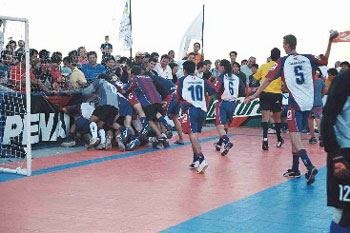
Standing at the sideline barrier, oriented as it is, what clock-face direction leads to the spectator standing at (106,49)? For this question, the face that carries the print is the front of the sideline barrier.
The spectator standing is roughly at 7 o'clock from the sideline barrier.

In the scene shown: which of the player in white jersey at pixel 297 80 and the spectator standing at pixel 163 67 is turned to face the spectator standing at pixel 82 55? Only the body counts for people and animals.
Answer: the player in white jersey

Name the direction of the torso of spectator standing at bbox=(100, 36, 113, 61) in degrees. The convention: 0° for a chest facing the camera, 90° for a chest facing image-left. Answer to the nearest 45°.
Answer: approximately 0°

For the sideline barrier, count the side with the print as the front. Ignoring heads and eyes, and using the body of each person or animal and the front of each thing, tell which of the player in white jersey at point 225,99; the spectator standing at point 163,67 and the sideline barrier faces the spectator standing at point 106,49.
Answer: the player in white jersey

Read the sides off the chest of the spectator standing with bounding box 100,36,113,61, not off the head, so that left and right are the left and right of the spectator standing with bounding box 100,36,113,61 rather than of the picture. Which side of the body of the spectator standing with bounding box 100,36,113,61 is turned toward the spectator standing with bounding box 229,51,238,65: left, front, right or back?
left

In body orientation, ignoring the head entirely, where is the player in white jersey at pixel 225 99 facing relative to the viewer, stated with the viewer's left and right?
facing away from the viewer and to the left of the viewer

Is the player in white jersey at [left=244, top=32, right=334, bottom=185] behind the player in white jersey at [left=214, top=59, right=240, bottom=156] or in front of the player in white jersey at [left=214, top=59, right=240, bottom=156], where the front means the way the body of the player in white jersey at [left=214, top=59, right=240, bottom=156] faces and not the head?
behind

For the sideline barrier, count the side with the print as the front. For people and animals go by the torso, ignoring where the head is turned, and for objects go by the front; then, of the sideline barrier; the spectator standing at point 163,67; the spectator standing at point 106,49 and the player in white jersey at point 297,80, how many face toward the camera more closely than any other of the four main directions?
3

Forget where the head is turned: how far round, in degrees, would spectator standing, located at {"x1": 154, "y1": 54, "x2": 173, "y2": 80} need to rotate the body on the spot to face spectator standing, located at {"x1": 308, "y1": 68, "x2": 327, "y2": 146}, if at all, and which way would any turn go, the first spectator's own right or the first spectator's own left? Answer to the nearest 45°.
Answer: approximately 90° to the first spectator's own left
